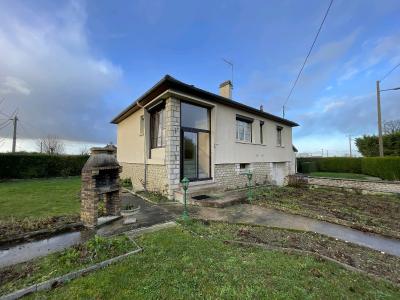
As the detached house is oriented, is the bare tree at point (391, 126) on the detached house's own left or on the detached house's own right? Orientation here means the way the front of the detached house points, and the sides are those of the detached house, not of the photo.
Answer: on the detached house's own left

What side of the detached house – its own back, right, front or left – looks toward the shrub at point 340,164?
left

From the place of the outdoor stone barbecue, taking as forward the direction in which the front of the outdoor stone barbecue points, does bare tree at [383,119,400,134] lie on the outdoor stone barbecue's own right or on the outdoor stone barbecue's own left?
on the outdoor stone barbecue's own left

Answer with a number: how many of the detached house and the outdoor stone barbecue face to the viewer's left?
0

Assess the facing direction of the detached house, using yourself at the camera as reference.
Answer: facing the viewer and to the right of the viewer

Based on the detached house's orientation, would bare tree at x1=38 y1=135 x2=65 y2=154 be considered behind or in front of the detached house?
behind

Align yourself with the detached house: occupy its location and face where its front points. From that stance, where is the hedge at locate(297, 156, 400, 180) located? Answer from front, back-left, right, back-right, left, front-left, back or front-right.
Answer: left

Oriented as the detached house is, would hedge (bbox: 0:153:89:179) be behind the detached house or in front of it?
behind

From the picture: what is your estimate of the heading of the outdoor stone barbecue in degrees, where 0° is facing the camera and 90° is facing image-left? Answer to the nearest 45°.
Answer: approximately 315°
